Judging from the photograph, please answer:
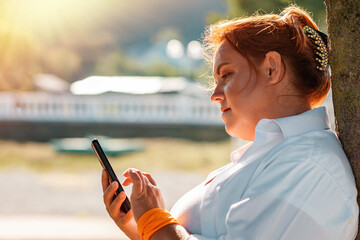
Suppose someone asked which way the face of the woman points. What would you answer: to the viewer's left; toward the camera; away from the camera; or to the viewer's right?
to the viewer's left

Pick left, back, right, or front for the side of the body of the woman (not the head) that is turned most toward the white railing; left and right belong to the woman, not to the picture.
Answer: right

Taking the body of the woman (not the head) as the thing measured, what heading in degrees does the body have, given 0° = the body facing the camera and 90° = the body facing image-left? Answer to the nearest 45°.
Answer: approximately 90°
